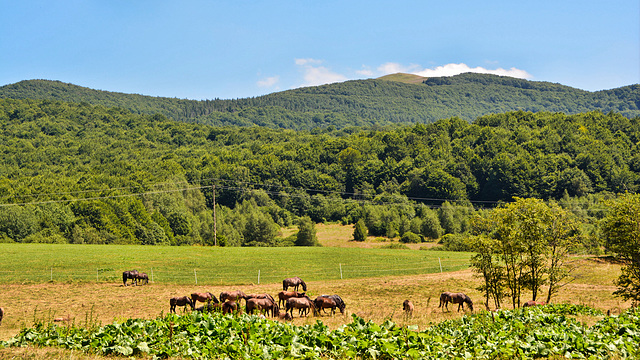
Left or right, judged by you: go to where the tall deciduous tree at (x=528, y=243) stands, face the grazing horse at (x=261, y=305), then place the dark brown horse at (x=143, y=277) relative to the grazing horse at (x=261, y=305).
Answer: right

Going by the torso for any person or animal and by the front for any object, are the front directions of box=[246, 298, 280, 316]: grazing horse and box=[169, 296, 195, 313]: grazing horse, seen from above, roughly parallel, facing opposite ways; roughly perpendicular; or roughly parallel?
roughly parallel
